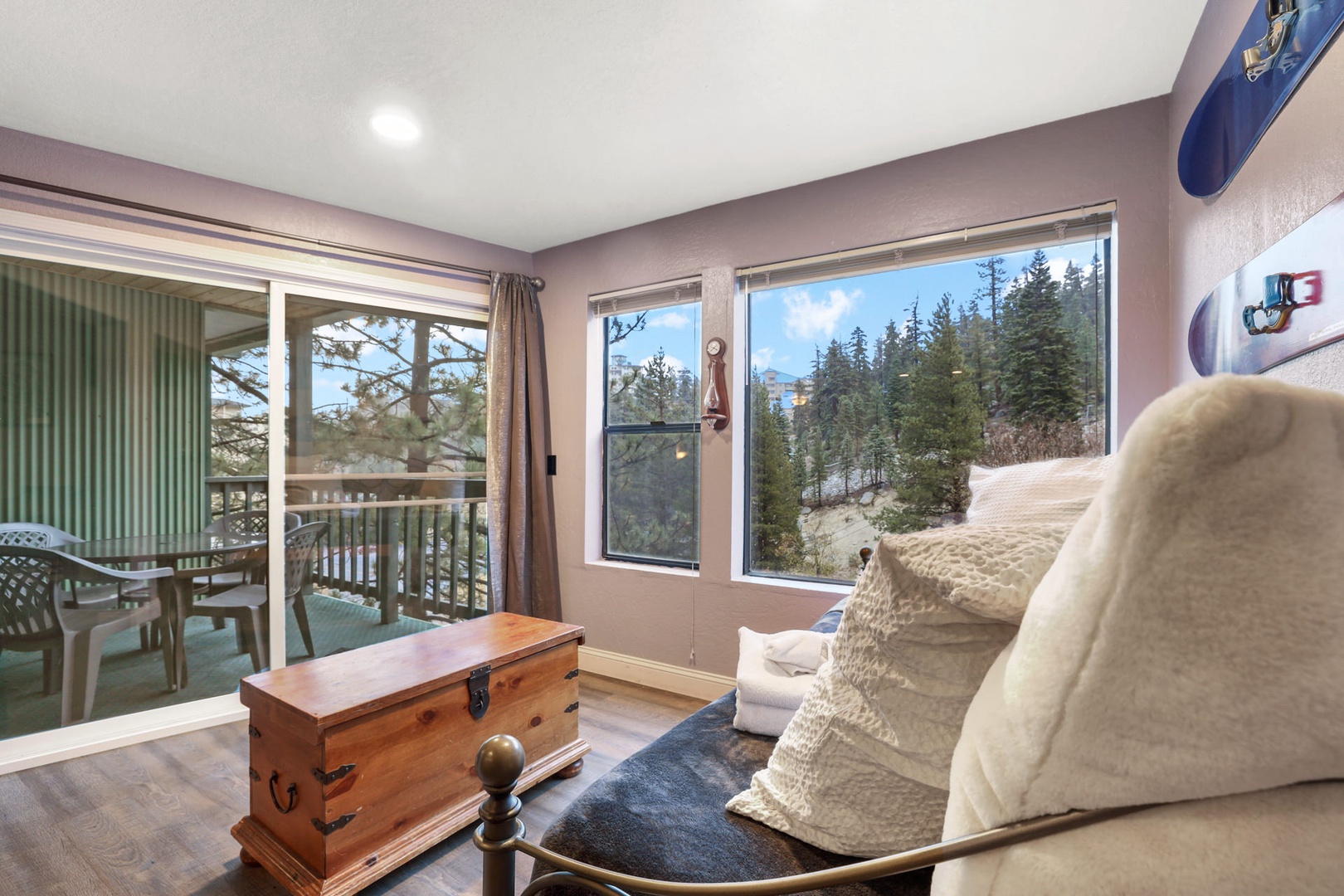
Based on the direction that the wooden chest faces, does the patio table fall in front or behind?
behind

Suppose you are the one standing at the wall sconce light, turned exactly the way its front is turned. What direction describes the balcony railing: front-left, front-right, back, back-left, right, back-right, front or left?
front-right

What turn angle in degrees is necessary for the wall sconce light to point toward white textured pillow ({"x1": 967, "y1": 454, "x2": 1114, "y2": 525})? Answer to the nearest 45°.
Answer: approximately 45° to its left

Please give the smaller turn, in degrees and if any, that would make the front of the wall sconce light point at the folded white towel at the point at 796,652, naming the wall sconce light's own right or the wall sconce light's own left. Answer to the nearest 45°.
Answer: approximately 45° to the wall sconce light's own left

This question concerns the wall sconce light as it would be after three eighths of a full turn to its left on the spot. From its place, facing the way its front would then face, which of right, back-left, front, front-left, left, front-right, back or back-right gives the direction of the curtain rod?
back

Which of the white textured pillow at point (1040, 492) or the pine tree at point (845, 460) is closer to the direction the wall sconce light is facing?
the white textured pillow

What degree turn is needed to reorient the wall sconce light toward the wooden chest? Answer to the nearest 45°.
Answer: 0° — it already faces it

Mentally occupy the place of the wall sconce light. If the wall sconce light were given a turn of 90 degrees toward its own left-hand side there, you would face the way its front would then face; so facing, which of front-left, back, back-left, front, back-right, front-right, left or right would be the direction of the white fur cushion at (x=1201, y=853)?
front-right

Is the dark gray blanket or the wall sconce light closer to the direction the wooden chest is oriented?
the dark gray blanket

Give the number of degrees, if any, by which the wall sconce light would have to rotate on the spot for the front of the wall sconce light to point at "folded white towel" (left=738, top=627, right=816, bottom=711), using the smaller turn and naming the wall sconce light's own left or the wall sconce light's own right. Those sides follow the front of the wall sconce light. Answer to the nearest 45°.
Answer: approximately 45° to the wall sconce light's own left

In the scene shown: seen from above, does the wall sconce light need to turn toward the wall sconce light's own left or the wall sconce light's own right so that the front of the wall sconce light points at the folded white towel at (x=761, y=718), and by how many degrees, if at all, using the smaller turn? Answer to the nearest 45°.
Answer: approximately 45° to the wall sconce light's own left

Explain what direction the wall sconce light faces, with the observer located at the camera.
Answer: facing the viewer and to the left of the viewer

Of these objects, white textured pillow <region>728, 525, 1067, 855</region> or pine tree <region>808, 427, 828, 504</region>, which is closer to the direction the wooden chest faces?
the white textured pillow

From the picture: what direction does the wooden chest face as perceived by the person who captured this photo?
facing the viewer and to the right of the viewer

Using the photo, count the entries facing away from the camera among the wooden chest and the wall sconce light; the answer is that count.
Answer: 0

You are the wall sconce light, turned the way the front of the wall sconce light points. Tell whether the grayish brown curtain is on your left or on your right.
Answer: on your right
